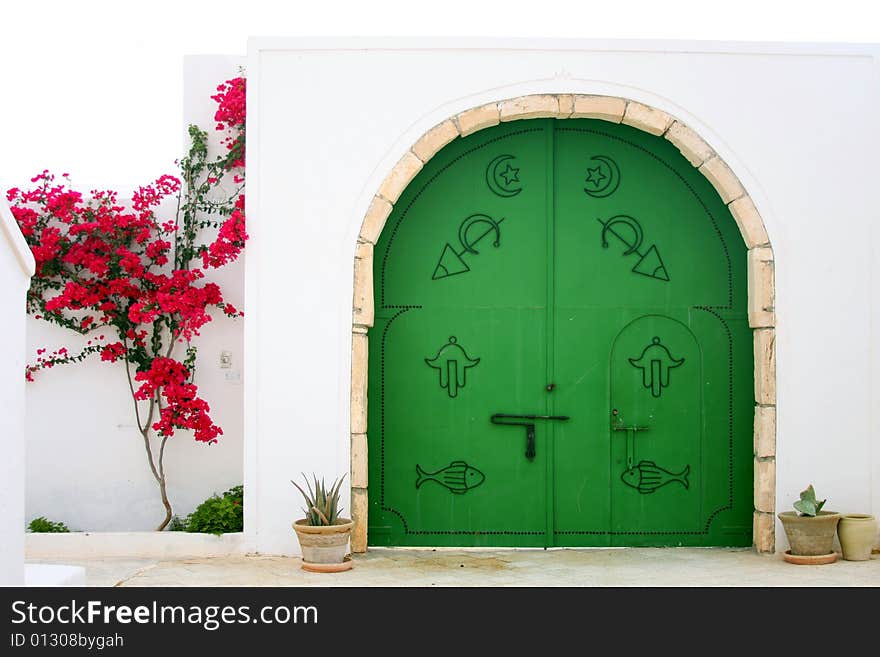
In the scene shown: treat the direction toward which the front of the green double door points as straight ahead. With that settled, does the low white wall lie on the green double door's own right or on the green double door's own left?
on the green double door's own right

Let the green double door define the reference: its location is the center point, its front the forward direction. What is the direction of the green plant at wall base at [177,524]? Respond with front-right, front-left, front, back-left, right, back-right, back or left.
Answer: right

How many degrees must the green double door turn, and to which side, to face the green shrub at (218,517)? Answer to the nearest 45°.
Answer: approximately 90° to its right

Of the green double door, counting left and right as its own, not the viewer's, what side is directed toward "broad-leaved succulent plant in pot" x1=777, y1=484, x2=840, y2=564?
left

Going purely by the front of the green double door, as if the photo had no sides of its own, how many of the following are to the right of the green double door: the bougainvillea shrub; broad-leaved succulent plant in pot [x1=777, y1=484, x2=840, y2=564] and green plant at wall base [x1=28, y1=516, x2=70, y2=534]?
2

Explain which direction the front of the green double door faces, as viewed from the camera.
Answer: facing the viewer

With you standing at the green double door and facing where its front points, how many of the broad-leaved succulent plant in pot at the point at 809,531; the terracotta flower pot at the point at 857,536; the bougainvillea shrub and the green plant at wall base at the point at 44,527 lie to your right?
2

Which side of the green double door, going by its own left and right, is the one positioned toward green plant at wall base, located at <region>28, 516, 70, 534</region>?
right

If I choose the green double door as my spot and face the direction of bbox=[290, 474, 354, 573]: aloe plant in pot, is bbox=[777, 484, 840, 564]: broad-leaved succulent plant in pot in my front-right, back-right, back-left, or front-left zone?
back-left

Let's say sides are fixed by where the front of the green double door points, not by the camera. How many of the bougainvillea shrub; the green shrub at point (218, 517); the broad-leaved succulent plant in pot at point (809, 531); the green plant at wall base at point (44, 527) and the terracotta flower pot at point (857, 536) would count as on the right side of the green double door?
3

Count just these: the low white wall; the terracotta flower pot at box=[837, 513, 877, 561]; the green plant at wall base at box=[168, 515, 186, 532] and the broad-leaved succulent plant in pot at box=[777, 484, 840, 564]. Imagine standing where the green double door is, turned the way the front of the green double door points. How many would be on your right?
2

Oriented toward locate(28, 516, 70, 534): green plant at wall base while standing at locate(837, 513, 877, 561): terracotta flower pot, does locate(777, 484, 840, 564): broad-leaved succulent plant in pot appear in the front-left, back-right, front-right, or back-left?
front-left

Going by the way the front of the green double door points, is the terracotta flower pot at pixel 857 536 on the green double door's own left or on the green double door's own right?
on the green double door's own left
